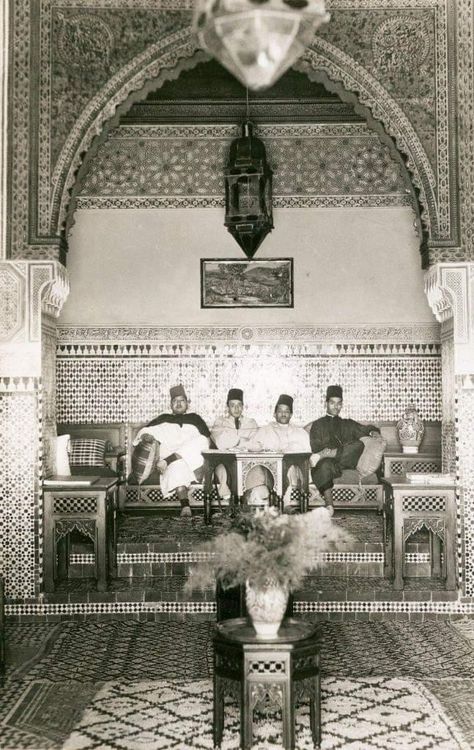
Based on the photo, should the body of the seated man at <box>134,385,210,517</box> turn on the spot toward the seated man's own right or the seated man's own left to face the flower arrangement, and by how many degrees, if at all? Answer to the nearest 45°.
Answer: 0° — they already face it

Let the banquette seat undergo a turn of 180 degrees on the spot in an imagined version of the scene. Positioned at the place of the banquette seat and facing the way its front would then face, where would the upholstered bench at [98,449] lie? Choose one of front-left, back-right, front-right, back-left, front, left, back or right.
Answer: left

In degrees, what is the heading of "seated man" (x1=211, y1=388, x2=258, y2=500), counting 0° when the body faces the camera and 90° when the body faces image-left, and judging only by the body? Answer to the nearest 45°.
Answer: approximately 0°

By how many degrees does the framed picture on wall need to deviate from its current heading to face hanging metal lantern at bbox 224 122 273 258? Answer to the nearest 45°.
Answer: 0° — it already faces it

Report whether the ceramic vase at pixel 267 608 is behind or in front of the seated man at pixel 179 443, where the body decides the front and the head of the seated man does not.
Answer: in front

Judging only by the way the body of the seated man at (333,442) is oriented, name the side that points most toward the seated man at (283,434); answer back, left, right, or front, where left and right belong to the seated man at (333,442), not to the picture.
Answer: right

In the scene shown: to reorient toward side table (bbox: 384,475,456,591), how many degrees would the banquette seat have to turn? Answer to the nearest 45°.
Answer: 0° — it already faces it
